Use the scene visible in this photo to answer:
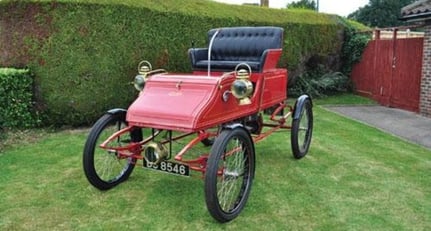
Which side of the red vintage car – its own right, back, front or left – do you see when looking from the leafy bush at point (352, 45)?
back

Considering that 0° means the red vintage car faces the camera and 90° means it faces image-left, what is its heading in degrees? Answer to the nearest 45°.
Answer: approximately 45°

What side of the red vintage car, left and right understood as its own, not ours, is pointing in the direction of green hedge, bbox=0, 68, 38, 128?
right

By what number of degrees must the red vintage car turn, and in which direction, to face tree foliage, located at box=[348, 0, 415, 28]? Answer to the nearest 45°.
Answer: approximately 180°

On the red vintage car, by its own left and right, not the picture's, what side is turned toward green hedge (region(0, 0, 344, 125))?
right

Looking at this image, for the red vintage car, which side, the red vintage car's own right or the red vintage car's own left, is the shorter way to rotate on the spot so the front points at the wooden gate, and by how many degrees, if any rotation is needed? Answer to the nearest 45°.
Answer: approximately 180°

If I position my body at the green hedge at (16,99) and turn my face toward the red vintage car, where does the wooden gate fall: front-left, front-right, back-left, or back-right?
front-left
